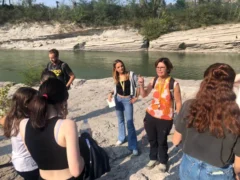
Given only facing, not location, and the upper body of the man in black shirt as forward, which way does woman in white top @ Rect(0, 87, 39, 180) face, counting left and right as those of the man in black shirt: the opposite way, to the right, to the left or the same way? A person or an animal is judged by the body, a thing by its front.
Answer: the opposite way

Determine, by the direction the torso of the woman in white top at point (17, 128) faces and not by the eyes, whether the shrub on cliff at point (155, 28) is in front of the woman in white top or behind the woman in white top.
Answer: in front

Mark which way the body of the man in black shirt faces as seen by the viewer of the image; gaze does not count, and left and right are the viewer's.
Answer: facing the viewer and to the left of the viewer

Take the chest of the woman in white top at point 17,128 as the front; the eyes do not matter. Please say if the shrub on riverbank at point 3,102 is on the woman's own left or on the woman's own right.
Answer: on the woman's own left

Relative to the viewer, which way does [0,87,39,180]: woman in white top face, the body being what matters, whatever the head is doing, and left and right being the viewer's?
facing away from the viewer and to the right of the viewer

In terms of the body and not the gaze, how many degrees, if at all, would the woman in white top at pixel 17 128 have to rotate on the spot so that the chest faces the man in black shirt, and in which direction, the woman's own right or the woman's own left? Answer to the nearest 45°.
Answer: approximately 45° to the woman's own left

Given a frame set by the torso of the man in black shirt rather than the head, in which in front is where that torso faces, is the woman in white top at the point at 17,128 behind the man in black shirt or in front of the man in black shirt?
in front

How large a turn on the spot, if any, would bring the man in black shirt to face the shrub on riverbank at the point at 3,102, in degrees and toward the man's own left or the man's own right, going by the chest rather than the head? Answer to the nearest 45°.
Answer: approximately 45° to the man's own right

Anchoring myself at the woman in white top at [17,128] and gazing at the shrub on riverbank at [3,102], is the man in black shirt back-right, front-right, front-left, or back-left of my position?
front-right

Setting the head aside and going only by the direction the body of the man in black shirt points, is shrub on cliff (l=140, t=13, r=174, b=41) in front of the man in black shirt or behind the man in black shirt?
behind
